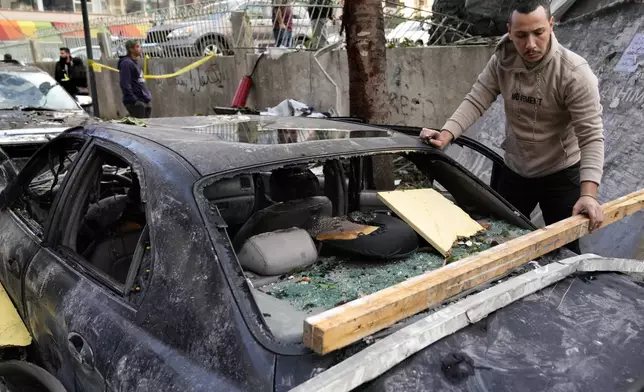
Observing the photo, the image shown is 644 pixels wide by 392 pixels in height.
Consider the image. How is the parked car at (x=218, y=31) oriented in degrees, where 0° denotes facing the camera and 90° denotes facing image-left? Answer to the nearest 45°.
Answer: approximately 45°
